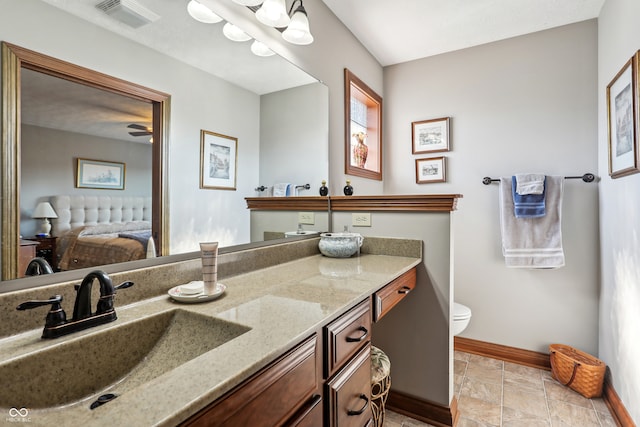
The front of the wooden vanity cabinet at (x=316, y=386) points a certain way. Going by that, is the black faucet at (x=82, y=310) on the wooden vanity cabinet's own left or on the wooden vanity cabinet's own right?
on the wooden vanity cabinet's own right

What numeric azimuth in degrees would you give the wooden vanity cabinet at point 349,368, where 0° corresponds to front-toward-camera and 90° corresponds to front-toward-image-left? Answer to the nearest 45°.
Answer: approximately 315°

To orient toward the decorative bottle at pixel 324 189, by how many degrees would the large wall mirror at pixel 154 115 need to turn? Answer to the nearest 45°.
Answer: approximately 90° to its left

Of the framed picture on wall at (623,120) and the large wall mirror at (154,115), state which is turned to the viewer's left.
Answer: the framed picture on wall

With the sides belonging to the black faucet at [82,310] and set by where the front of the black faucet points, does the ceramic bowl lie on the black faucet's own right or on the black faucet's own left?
on the black faucet's own left

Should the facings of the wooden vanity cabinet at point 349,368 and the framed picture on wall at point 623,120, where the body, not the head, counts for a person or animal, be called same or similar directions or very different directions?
very different directions

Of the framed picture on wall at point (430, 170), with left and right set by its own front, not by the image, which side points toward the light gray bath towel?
left

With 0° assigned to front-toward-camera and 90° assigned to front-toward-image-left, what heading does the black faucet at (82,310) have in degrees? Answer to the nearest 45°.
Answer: approximately 315°

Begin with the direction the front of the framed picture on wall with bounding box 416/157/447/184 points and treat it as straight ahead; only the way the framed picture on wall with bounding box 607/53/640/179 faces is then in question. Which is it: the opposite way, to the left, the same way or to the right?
to the right

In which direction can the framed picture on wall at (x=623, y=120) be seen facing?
to the viewer's left
